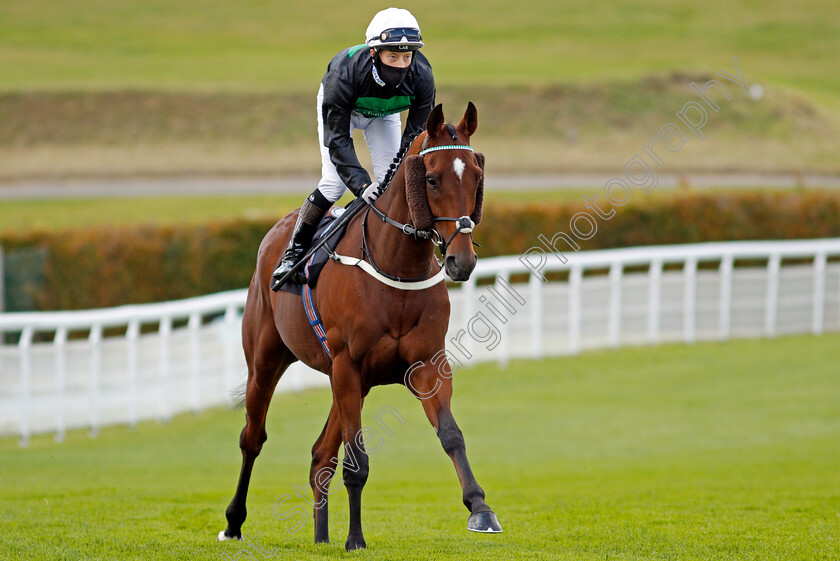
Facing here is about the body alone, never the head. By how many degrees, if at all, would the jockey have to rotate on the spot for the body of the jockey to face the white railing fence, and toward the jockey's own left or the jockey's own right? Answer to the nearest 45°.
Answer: approximately 135° to the jockey's own left

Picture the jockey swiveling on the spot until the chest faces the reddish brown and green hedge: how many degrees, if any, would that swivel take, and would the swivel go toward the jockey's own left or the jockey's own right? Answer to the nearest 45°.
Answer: approximately 135° to the jockey's own left

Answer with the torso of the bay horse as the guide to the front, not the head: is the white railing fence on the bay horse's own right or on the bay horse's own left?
on the bay horse's own left

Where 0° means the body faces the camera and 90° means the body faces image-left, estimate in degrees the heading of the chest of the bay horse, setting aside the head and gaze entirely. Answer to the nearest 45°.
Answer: approximately 315°

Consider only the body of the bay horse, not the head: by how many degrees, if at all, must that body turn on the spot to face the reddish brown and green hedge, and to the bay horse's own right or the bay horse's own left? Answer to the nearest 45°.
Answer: approximately 135° to the bay horse's own left
